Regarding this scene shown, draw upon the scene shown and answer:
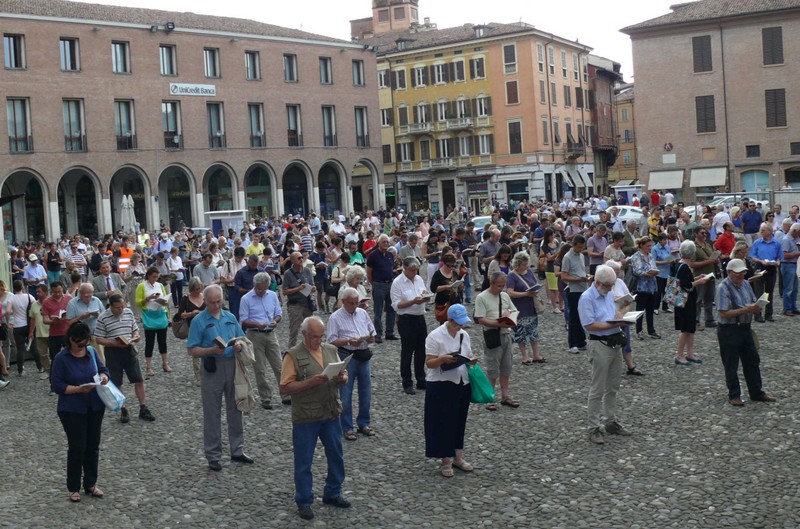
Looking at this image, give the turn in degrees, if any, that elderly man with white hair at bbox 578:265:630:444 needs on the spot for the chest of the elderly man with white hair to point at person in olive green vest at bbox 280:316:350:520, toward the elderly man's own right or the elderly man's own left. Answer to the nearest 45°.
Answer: approximately 90° to the elderly man's own right

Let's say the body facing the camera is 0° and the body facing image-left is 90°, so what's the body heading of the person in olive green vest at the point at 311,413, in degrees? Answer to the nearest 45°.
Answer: approximately 315°

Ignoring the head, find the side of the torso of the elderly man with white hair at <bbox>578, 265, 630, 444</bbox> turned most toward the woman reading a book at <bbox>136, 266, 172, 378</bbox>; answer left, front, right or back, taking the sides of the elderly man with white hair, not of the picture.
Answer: back

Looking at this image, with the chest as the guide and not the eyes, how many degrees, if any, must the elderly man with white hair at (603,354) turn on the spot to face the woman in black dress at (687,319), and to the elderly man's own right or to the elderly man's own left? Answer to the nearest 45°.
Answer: approximately 135° to the elderly man's own left

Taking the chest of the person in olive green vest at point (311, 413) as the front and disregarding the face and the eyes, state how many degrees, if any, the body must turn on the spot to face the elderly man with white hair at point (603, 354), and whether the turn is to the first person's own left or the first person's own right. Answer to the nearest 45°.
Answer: approximately 90° to the first person's own left
